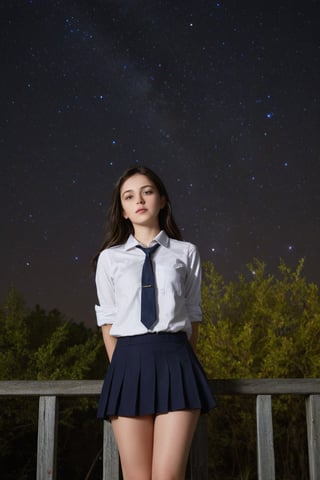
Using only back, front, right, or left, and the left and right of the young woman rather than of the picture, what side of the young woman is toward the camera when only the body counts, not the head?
front
